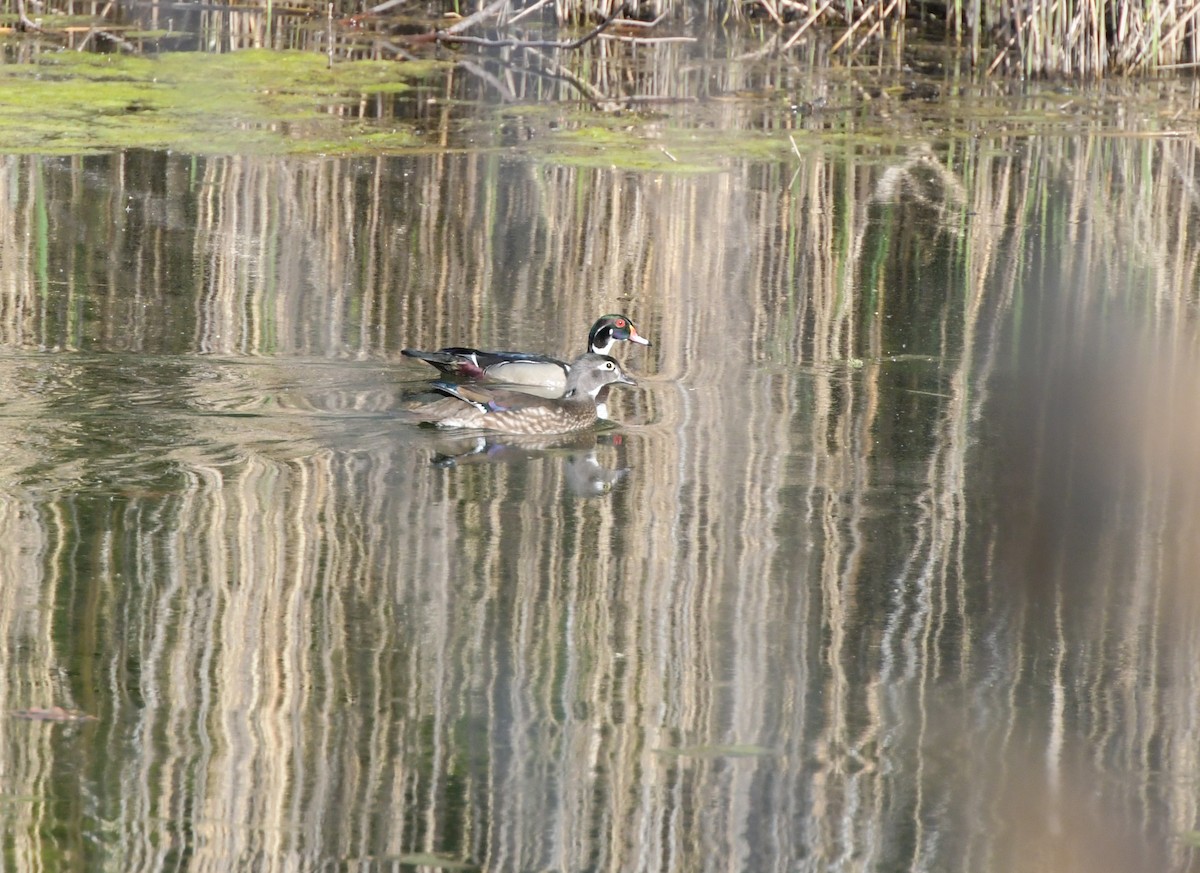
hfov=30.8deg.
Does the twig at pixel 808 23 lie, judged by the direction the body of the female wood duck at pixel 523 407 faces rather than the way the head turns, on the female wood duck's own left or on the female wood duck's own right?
on the female wood duck's own left

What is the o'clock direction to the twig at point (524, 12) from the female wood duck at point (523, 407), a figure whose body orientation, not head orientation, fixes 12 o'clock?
The twig is roughly at 9 o'clock from the female wood duck.

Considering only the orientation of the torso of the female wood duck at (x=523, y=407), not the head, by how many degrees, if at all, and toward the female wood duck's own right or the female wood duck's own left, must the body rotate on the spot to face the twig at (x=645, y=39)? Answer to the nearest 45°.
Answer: approximately 90° to the female wood duck's own left

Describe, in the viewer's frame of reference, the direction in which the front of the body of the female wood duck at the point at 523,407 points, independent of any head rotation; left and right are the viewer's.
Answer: facing to the right of the viewer

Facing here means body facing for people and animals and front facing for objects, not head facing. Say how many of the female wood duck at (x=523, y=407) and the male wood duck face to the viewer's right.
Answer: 2

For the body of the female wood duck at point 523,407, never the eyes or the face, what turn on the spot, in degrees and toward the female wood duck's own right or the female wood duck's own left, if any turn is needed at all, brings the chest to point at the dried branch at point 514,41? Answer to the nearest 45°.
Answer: approximately 90° to the female wood duck's own left

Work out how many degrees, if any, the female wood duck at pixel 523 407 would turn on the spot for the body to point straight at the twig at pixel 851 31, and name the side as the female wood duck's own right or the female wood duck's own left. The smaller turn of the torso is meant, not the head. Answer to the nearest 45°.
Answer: approximately 90° to the female wood duck's own left

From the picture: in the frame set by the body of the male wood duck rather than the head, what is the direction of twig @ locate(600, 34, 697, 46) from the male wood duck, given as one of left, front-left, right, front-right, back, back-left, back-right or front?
left

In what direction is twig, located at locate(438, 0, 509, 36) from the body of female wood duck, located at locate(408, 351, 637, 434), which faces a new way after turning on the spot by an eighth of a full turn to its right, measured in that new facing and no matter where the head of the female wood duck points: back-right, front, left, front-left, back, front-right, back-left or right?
back-left

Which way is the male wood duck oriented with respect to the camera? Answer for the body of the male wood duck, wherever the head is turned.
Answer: to the viewer's right

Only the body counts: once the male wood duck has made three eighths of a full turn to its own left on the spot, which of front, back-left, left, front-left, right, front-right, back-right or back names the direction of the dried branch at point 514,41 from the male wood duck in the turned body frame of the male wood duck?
front-right

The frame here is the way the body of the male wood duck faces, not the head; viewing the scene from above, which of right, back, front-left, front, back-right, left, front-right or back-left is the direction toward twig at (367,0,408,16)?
left

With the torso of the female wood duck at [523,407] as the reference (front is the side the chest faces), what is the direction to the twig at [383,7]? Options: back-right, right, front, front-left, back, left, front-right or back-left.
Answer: left
